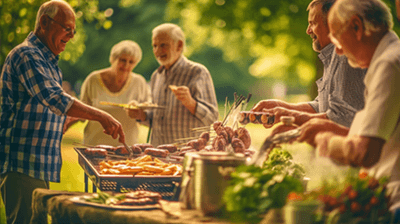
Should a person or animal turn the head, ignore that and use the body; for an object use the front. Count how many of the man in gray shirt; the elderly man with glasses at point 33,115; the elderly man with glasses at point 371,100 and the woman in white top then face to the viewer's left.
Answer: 2

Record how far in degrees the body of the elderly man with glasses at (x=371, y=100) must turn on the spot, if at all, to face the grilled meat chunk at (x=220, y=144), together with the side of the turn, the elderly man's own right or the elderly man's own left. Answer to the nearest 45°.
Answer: approximately 45° to the elderly man's own right

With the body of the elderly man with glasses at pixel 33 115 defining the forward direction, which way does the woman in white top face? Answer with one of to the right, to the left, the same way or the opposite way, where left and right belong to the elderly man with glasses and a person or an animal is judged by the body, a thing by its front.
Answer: to the right

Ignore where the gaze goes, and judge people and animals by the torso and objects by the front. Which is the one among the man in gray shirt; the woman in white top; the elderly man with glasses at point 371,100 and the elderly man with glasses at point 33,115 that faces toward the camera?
the woman in white top

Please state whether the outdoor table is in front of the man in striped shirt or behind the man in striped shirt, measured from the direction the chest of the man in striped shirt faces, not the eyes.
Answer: in front

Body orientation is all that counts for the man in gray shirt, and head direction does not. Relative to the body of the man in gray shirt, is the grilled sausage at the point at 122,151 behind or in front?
in front

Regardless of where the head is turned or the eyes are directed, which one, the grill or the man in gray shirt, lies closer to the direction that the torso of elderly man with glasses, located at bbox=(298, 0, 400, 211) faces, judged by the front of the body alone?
the grill

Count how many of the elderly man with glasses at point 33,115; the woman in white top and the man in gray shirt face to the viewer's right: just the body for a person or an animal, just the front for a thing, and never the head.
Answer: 1

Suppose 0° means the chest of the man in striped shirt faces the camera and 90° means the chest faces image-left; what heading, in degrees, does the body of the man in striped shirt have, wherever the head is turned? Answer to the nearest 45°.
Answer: approximately 45°

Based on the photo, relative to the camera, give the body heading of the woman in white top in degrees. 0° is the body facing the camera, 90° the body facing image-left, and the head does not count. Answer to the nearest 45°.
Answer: approximately 0°

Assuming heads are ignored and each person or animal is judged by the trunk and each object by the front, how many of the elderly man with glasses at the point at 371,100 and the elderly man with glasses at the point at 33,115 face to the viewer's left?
1

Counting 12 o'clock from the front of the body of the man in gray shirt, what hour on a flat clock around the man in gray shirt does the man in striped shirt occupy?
The man in striped shirt is roughly at 2 o'clock from the man in gray shirt.

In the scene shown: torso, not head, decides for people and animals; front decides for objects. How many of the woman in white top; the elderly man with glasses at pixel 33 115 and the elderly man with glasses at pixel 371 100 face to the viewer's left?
1

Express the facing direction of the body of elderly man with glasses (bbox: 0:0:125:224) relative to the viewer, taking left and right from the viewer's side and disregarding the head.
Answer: facing to the right of the viewer

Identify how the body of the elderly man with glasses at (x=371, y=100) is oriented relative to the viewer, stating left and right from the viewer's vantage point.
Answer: facing to the left of the viewer
